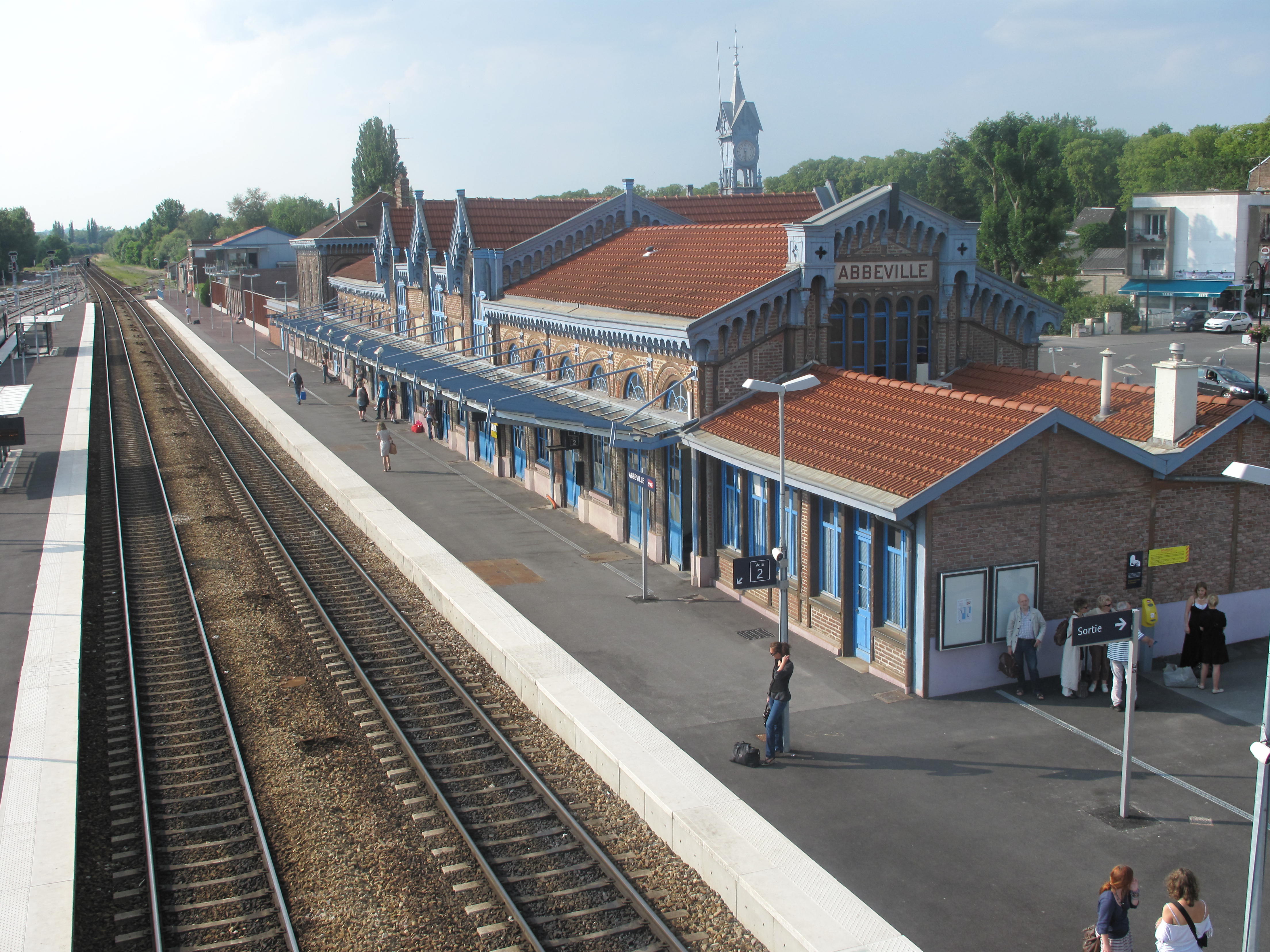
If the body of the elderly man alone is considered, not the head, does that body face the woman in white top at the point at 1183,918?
yes

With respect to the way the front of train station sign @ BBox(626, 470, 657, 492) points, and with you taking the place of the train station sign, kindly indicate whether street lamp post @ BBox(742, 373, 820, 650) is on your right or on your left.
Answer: on your left

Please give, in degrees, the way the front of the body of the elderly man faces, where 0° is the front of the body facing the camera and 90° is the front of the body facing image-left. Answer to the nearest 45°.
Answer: approximately 0°

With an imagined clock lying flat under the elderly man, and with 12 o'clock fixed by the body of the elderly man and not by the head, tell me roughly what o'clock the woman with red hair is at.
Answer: The woman with red hair is roughly at 12 o'clock from the elderly man.

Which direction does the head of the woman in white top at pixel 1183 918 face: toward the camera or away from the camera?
away from the camera

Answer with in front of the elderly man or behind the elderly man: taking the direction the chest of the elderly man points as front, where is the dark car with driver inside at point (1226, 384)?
behind

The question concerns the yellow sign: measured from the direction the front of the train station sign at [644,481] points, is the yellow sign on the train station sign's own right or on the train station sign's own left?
on the train station sign's own left
